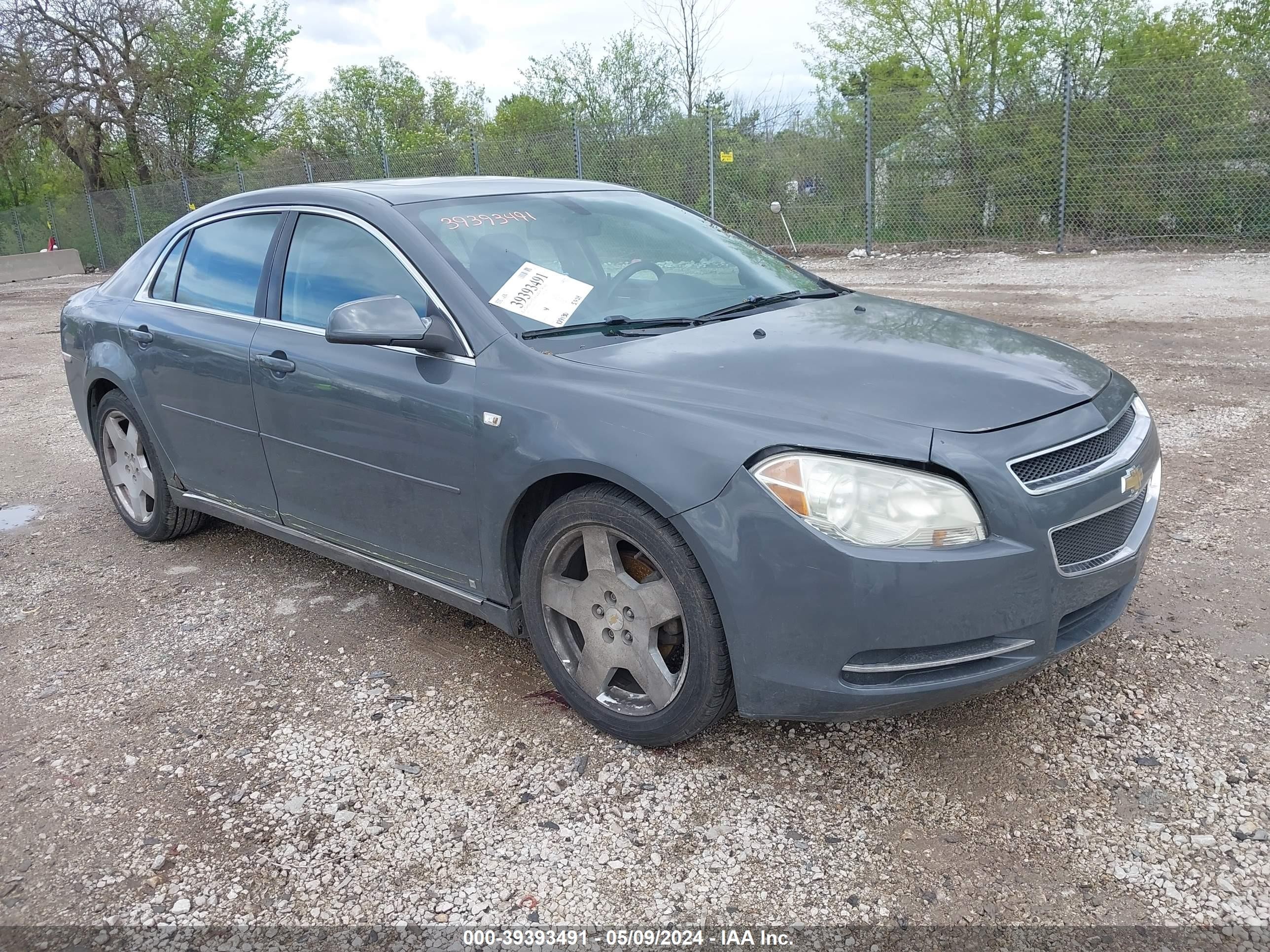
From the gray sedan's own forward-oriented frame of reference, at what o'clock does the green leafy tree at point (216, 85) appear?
The green leafy tree is roughly at 7 o'clock from the gray sedan.

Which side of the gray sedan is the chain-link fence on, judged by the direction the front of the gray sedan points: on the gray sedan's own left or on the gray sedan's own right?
on the gray sedan's own left

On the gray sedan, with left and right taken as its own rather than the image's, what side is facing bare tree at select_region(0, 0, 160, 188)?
back

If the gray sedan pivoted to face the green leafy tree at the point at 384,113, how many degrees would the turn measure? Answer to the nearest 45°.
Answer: approximately 135° to its left

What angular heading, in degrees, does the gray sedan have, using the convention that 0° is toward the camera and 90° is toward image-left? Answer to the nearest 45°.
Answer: approximately 315°
